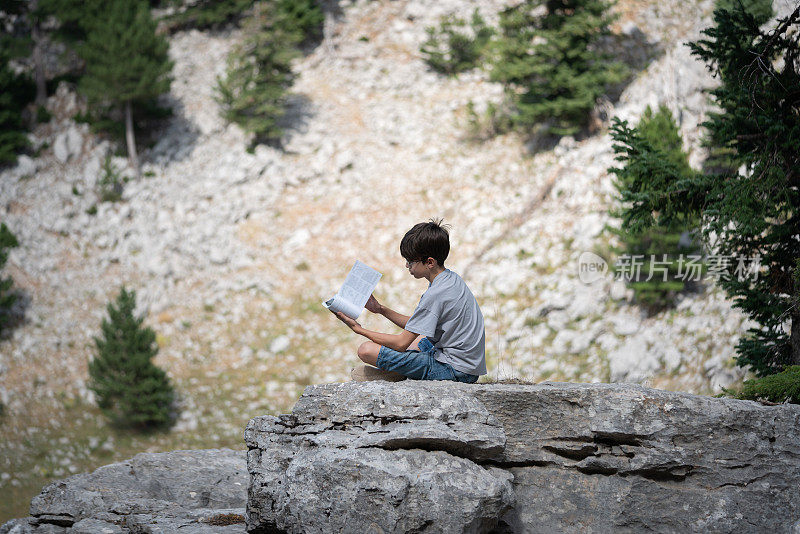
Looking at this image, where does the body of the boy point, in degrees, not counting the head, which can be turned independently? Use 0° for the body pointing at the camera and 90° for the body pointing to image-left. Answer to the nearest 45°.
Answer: approximately 90°

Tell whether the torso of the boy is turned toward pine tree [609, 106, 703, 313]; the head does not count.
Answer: no

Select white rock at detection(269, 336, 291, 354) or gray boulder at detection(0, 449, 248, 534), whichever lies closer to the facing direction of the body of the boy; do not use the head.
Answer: the gray boulder

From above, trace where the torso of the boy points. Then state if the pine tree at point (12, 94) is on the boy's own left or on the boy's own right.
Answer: on the boy's own right

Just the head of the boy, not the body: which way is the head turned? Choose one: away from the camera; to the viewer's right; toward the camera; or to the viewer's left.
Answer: to the viewer's left

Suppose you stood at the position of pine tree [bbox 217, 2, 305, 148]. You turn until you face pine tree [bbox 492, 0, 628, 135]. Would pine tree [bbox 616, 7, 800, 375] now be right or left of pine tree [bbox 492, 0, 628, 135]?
right

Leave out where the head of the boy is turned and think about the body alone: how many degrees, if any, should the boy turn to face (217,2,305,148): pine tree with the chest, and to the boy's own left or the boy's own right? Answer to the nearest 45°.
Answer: approximately 90° to the boy's own right

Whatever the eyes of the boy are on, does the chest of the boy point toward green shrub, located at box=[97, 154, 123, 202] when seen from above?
no

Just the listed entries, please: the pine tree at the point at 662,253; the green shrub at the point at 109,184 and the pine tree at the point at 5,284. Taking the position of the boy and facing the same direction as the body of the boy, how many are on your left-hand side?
0

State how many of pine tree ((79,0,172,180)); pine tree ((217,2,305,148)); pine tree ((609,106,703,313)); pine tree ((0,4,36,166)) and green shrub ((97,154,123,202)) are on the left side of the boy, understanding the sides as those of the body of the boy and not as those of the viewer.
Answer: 0

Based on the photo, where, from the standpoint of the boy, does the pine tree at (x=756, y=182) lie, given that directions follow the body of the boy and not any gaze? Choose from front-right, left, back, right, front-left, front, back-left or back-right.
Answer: back-right

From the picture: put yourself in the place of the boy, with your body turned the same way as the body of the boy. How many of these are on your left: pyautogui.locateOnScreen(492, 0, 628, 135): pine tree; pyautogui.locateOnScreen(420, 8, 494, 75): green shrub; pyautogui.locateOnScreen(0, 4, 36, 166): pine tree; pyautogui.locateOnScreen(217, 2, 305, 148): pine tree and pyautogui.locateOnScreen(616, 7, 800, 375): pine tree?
0

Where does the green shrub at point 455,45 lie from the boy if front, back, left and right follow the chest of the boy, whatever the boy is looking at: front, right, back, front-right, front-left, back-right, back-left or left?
right

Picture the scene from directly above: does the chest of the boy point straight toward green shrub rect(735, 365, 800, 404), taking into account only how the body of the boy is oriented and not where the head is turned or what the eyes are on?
no

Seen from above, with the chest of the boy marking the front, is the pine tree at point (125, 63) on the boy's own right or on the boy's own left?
on the boy's own right

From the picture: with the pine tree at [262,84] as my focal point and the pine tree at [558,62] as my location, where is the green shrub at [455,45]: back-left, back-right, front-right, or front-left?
front-right
